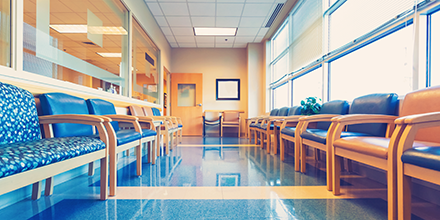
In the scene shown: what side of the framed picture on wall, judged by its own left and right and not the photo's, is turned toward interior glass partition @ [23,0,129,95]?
front

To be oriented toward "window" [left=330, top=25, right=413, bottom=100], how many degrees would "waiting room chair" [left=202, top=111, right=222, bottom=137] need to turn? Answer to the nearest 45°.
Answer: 0° — it already faces it

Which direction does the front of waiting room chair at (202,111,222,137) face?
toward the camera

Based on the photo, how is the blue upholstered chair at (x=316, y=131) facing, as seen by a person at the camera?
facing the viewer and to the left of the viewer

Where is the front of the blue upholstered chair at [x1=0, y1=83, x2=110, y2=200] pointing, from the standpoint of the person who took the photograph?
facing the viewer and to the right of the viewer

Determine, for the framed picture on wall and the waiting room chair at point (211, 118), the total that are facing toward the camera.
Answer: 2

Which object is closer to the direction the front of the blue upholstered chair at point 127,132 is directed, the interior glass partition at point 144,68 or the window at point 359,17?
the window

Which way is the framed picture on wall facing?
toward the camera

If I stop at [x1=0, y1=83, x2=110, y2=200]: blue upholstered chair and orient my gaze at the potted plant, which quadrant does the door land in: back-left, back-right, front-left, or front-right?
front-left

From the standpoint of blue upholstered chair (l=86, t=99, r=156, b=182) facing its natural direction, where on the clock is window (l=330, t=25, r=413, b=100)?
The window is roughly at 11 o'clock from the blue upholstered chair.
